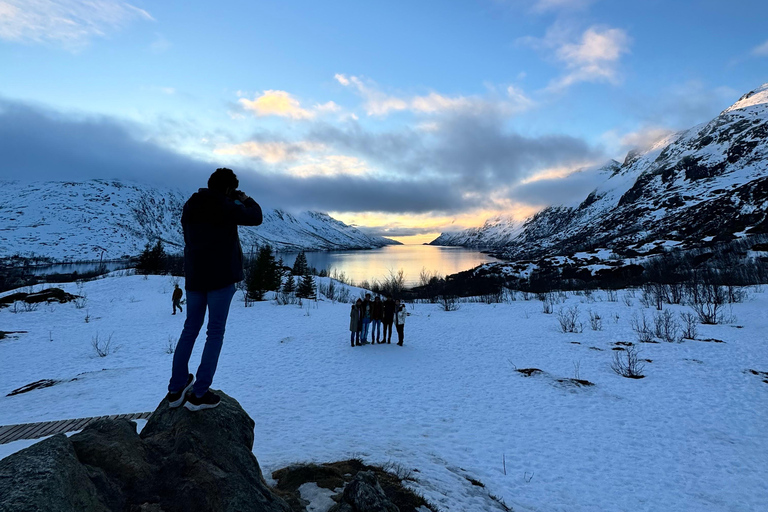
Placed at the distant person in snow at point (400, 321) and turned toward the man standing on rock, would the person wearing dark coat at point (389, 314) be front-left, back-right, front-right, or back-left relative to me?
back-right

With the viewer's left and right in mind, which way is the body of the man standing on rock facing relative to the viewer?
facing away from the viewer and to the right of the viewer

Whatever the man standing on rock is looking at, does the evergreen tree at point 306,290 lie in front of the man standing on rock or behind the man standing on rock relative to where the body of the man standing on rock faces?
in front

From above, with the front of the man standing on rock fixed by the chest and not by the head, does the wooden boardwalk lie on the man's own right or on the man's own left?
on the man's own left

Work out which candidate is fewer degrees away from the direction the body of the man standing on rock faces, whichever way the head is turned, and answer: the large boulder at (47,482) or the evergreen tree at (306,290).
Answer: the evergreen tree

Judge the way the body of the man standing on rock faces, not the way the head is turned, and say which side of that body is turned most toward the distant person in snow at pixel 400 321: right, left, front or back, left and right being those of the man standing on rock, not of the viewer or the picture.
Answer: front

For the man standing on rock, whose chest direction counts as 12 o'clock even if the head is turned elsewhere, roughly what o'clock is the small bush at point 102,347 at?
The small bush is roughly at 10 o'clock from the man standing on rock.

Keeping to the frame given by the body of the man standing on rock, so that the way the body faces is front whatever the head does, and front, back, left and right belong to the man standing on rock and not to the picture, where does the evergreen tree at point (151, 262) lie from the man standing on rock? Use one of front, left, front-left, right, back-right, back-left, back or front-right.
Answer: front-left

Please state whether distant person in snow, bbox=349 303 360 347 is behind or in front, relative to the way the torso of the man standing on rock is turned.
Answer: in front

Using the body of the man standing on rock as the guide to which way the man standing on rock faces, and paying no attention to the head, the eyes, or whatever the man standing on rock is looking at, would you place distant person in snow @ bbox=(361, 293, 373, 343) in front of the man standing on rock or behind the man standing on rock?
in front

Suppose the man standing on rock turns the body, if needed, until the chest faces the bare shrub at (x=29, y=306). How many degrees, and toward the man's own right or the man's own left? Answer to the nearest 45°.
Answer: approximately 45° to the man's own left
